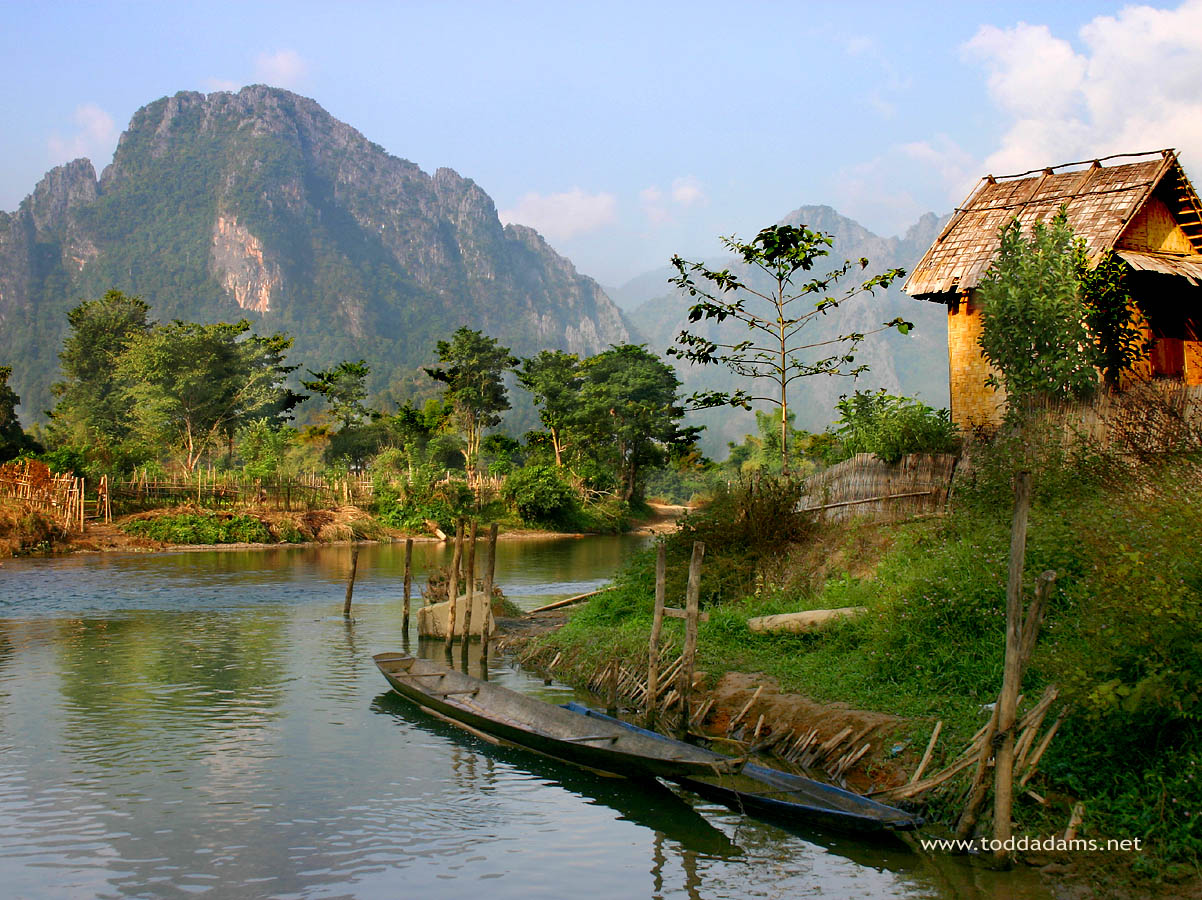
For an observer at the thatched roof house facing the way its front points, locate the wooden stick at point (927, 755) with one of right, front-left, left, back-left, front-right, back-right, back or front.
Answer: front-right

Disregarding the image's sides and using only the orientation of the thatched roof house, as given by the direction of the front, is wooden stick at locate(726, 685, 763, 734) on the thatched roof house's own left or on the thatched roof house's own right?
on the thatched roof house's own right

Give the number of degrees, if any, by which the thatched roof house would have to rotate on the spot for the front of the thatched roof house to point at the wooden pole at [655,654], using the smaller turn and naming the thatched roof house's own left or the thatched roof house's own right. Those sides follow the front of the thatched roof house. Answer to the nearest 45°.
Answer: approximately 45° to the thatched roof house's own right

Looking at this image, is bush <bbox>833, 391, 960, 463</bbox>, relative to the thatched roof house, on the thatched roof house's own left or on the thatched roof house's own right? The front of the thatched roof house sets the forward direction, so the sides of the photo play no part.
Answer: on the thatched roof house's own right

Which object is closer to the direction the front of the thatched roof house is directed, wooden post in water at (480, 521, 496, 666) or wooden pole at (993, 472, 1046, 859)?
the wooden pole

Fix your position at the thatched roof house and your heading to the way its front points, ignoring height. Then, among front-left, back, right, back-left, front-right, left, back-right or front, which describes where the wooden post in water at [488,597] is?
right
